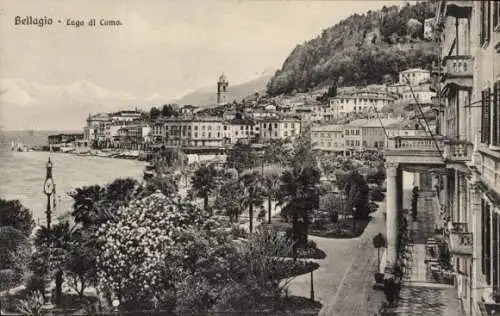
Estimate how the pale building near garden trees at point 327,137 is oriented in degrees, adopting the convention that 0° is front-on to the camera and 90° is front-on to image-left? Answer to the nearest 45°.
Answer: approximately 0°

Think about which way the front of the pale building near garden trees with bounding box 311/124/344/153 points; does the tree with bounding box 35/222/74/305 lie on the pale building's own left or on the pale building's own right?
on the pale building's own right

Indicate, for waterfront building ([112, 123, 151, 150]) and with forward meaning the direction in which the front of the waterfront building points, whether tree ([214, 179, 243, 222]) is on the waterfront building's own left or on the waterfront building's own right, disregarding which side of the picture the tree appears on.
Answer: on the waterfront building's own left
